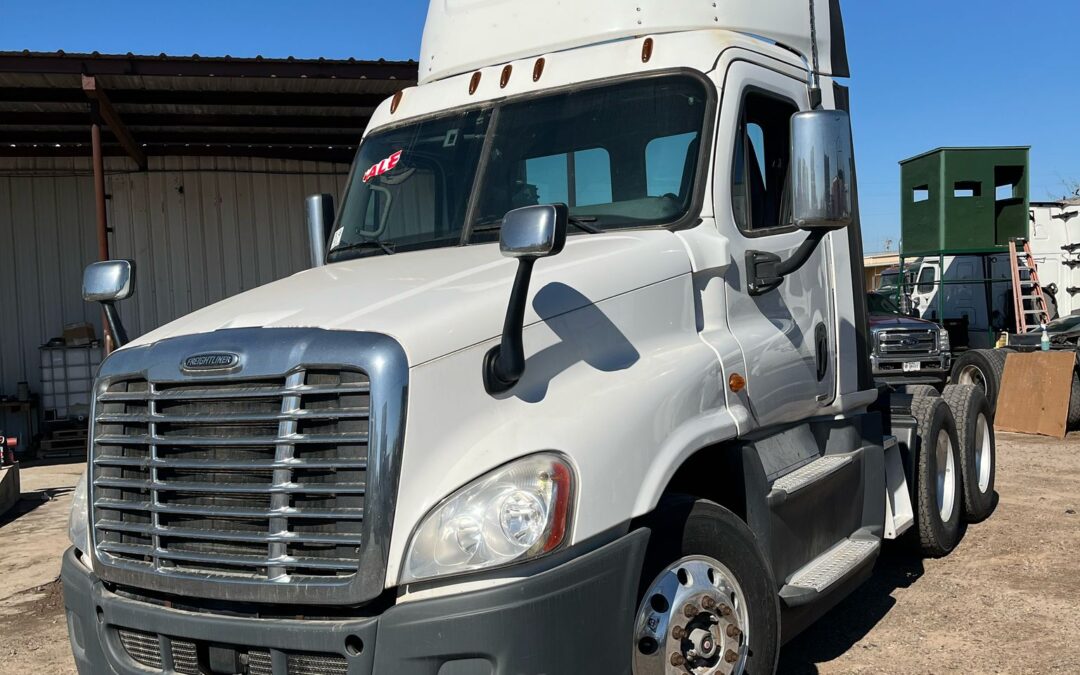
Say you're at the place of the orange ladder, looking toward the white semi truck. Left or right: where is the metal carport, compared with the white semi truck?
right

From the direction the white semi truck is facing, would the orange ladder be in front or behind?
behind

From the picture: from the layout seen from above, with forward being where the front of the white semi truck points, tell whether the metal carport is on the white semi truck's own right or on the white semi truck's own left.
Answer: on the white semi truck's own right

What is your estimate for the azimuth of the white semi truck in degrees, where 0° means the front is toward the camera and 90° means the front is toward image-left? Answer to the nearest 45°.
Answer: approximately 45°

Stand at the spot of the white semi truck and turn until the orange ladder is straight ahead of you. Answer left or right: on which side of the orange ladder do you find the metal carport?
left
